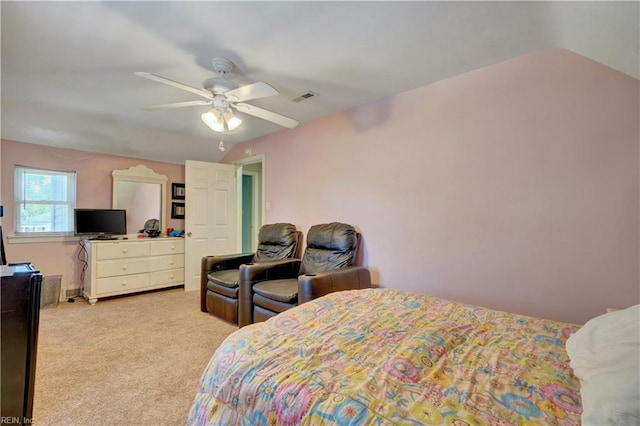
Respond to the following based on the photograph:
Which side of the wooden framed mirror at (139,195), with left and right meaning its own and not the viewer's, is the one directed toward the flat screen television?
right

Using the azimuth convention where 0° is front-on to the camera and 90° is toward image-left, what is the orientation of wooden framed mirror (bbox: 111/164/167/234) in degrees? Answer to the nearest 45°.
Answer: approximately 315°

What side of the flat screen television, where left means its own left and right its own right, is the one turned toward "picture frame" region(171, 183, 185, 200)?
left

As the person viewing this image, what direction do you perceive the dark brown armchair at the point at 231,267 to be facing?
facing the viewer and to the left of the viewer

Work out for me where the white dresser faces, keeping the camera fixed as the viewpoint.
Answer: facing the viewer and to the right of the viewer

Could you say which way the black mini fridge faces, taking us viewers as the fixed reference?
facing to the right of the viewer

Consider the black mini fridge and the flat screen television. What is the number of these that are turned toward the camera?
1

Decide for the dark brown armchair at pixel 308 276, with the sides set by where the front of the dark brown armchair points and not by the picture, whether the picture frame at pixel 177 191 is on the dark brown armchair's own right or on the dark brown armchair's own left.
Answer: on the dark brown armchair's own right

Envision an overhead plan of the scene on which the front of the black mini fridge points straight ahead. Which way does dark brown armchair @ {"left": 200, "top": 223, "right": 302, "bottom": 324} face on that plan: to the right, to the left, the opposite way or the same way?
the opposite way

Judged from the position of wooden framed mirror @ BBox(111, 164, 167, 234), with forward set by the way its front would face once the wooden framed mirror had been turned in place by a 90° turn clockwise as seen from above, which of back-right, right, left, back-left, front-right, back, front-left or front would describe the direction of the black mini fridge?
front-left

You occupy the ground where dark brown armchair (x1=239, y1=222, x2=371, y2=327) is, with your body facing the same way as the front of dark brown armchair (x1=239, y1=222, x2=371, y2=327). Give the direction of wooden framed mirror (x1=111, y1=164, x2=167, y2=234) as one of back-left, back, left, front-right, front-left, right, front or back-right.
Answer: right

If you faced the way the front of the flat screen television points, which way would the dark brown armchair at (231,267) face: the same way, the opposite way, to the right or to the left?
to the right

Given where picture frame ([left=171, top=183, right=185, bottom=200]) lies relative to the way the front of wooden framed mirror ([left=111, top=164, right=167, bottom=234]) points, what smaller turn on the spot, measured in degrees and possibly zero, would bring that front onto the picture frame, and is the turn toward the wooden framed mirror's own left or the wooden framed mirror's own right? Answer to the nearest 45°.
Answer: approximately 45° to the wooden framed mirror's own left

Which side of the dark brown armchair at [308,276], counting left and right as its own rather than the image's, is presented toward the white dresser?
right
